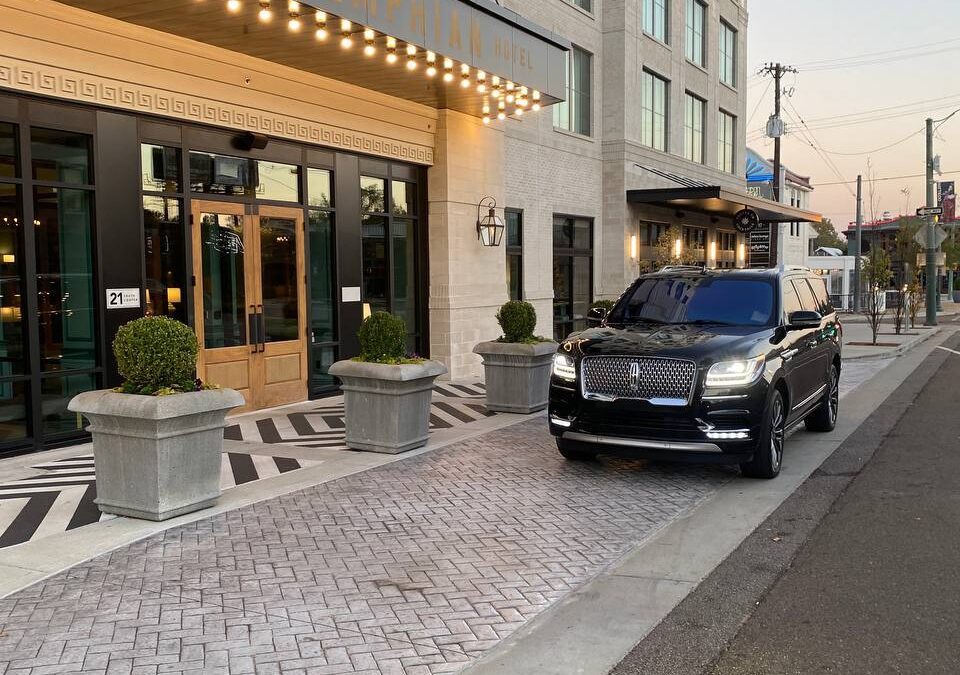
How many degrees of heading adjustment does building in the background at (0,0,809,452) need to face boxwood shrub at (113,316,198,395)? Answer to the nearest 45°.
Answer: approximately 45° to its right

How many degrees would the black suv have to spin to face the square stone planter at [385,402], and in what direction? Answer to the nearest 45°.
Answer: approximately 45° to its right

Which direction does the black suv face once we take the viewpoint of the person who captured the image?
facing the viewer and to the left of the viewer

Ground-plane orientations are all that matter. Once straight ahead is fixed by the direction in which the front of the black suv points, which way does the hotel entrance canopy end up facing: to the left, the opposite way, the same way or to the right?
to the left

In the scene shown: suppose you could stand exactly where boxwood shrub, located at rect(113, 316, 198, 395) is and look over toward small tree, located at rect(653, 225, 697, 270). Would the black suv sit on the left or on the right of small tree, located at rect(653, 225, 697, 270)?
right

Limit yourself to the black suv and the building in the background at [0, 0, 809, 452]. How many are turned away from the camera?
0

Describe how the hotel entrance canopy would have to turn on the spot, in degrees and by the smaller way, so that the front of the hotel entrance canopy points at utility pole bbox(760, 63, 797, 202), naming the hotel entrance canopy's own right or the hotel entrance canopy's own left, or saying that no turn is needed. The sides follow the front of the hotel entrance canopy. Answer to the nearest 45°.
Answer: approximately 90° to the hotel entrance canopy's own left

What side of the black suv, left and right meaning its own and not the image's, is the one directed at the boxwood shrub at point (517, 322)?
right

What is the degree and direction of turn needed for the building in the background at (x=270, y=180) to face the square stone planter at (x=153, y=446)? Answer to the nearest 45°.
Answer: approximately 45° to its right

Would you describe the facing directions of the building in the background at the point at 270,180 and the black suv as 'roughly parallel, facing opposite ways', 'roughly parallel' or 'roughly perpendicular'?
roughly perpendicular

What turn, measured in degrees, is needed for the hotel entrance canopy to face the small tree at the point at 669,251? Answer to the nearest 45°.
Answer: approximately 90° to its left

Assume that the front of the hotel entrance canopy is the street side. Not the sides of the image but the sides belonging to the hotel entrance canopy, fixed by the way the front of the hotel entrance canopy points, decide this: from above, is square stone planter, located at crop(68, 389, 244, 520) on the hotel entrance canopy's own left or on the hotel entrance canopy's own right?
on the hotel entrance canopy's own right
